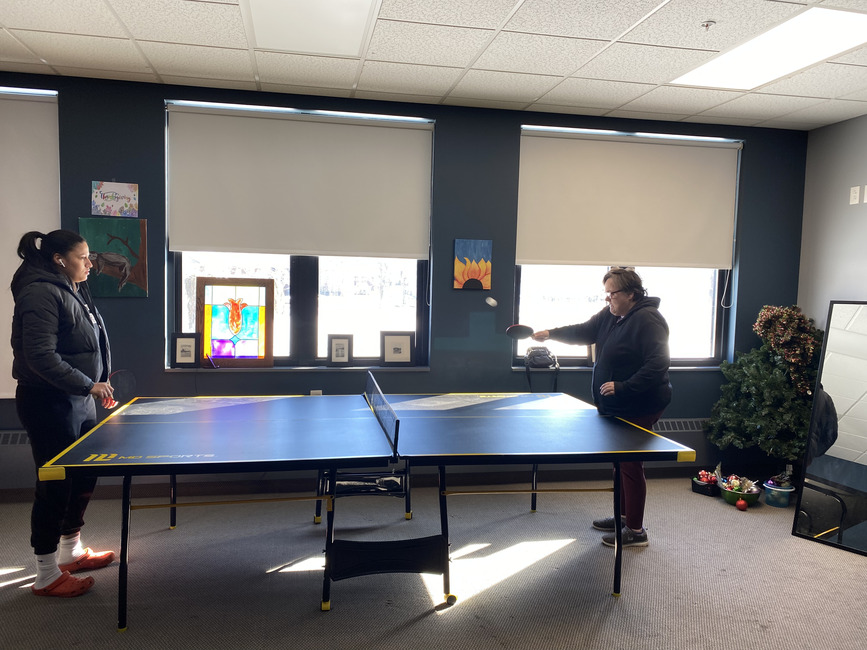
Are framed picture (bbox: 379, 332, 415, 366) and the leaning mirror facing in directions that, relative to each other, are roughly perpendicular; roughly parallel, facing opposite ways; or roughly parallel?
roughly perpendicular

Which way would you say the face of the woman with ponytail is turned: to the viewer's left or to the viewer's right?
to the viewer's right

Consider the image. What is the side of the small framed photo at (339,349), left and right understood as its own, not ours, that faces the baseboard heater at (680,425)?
left

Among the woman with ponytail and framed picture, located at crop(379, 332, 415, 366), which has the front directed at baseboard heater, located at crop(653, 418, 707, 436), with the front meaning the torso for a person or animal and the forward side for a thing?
the woman with ponytail

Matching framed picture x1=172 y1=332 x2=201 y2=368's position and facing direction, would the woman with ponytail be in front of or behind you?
in front

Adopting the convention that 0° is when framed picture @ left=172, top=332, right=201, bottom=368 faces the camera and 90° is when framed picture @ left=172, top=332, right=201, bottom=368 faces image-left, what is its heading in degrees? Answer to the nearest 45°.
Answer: approximately 0°

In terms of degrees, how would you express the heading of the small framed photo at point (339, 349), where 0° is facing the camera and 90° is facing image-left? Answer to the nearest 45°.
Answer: approximately 0°

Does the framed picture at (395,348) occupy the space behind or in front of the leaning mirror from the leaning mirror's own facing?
in front

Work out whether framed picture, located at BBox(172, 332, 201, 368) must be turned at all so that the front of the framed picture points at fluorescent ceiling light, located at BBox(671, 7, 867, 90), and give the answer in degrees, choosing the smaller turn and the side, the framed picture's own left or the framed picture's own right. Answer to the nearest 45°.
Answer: approximately 45° to the framed picture's own left

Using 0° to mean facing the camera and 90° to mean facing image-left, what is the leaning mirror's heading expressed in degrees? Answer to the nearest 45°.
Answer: approximately 45°

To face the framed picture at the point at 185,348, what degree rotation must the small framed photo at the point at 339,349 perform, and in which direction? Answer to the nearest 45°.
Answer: approximately 90° to its right
